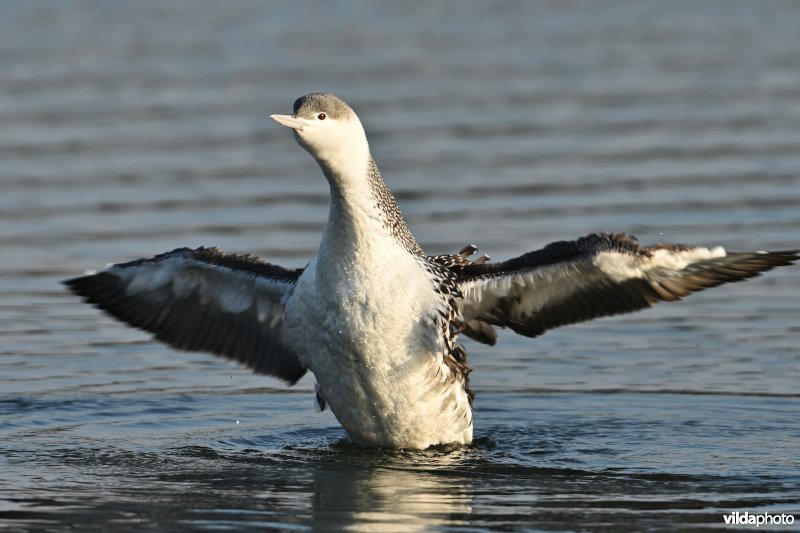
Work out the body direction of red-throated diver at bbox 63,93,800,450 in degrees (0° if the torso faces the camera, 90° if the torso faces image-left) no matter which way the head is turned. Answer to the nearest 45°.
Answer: approximately 45°
